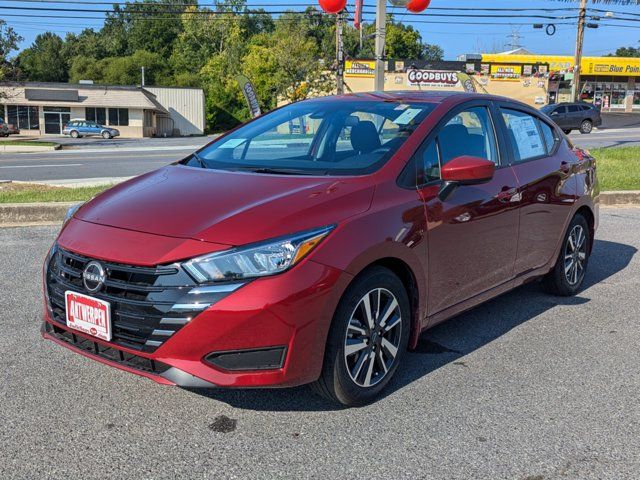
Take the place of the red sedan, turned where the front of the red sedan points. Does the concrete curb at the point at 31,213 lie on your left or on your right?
on your right

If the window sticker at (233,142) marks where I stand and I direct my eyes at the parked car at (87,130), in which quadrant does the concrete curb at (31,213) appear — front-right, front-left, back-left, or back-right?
front-left

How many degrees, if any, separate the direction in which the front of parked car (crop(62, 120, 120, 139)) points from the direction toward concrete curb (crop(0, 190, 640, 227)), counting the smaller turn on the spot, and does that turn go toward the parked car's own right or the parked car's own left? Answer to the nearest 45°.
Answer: approximately 90° to the parked car's own right

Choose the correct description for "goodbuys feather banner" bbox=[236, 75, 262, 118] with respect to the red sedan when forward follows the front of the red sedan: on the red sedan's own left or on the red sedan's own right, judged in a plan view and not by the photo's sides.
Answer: on the red sedan's own right

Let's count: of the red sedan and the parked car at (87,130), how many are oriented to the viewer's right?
1

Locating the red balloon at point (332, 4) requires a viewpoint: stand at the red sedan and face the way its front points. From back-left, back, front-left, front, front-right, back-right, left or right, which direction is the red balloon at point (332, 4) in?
back-right

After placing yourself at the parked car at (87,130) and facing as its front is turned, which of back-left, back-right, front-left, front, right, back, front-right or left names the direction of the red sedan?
right

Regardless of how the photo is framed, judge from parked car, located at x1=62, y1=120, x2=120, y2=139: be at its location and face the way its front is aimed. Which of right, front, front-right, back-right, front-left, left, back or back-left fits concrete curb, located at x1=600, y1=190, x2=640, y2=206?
right

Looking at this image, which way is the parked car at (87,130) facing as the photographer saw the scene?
facing to the right of the viewer

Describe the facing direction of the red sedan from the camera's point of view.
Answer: facing the viewer and to the left of the viewer

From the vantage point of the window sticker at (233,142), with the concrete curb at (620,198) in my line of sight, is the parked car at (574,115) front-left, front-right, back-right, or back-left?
front-left
